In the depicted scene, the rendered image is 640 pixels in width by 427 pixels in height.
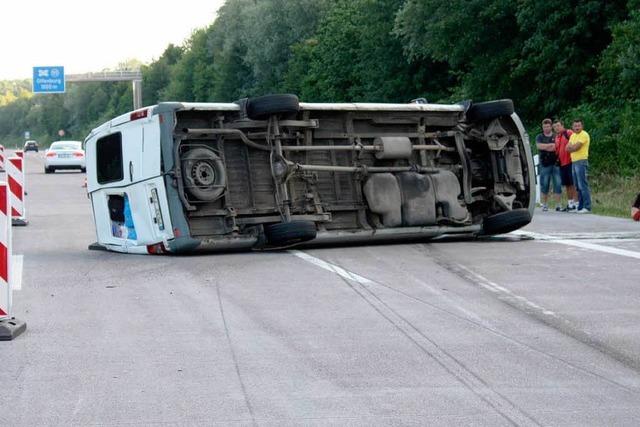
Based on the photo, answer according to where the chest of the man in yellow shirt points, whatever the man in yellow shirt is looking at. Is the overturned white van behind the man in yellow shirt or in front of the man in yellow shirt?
in front

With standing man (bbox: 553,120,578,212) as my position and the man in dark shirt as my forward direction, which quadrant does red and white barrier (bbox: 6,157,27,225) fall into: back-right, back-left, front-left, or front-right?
front-left

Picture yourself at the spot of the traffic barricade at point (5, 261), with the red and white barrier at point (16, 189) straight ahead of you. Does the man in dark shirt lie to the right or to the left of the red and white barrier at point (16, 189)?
right

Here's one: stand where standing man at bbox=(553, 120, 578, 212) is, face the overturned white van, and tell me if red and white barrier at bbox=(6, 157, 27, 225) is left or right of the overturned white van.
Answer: right

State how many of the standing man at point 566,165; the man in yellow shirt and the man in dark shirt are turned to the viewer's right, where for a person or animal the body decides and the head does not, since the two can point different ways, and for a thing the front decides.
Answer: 0

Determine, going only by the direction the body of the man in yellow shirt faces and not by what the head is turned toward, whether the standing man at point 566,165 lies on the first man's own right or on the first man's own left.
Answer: on the first man's own right

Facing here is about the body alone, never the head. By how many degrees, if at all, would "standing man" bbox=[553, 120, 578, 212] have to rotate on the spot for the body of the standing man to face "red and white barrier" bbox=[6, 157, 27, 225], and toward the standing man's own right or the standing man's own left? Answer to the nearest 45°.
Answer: approximately 45° to the standing man's own right

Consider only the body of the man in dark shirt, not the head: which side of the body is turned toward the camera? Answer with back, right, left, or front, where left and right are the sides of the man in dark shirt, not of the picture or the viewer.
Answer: front

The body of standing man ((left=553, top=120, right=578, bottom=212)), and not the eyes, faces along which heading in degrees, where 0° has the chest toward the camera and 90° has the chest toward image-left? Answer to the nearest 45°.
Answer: approximately 45°

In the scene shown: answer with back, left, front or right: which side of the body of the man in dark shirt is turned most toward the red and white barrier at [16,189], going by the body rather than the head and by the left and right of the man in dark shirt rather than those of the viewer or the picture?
right

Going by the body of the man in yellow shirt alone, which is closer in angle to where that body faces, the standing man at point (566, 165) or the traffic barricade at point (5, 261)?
the traffic barricade

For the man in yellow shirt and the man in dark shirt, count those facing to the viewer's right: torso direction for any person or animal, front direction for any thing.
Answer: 0
